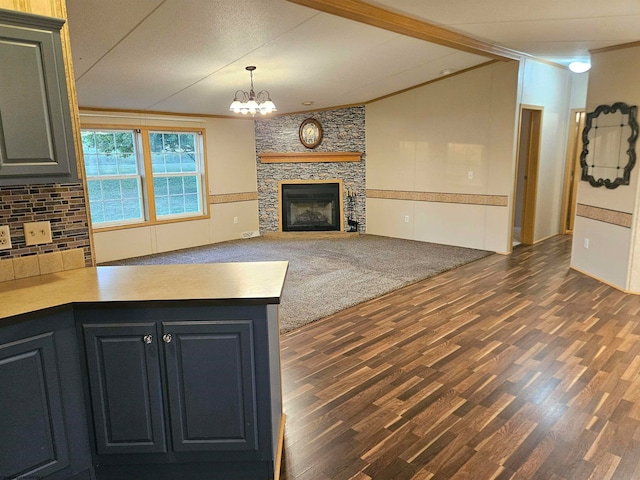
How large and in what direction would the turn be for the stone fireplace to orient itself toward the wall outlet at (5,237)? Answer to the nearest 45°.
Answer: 0° — it already faces it

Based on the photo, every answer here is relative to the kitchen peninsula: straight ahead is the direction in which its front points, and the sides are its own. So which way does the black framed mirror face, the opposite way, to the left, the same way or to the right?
to the right

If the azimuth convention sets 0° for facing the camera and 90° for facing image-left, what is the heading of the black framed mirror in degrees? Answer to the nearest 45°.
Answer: approximately 45°

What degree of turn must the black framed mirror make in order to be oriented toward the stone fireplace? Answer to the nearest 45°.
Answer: approximately 45° to its right

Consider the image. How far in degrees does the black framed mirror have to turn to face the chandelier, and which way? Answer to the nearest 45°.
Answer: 0° — it already faces it

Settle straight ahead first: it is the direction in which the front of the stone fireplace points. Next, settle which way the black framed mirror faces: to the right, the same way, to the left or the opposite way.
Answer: to the right

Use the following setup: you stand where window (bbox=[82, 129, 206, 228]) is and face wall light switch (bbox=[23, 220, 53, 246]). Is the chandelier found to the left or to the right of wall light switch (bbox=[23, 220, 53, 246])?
left

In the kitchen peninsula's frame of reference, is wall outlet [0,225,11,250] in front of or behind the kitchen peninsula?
behind
